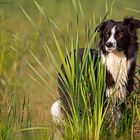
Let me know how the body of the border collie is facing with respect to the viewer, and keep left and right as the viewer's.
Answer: facing the viewer and to the right of the viewer
